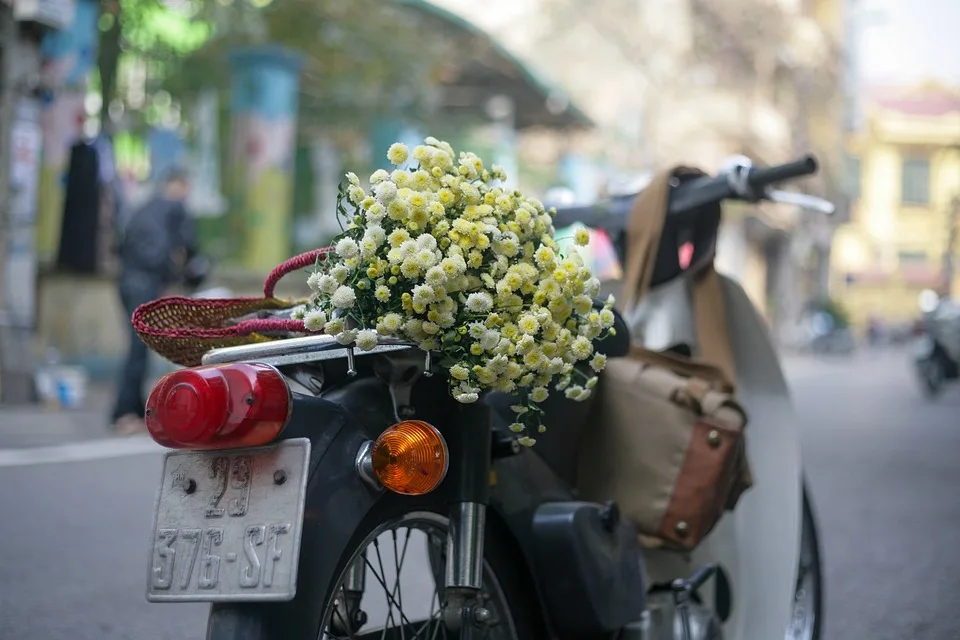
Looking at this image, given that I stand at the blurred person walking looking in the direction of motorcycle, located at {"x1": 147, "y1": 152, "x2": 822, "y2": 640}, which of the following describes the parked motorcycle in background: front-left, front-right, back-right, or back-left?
back-left

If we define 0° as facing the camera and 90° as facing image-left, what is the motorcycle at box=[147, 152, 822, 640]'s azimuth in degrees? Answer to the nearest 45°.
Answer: approximately 225°

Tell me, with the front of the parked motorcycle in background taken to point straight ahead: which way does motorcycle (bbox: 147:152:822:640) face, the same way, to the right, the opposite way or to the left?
the opposite way

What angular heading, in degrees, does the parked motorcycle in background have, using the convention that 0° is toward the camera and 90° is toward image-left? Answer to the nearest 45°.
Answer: approximately 45°

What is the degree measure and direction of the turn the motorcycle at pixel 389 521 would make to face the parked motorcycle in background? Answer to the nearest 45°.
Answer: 0° — it already faces it
